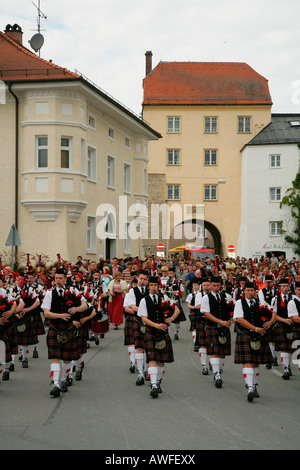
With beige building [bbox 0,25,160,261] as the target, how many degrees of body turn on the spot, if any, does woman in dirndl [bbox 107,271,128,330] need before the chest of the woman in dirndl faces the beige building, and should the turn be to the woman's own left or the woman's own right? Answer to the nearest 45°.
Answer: approximately 180°

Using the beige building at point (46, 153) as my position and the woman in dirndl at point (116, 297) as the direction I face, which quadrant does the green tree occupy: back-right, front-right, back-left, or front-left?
back-left

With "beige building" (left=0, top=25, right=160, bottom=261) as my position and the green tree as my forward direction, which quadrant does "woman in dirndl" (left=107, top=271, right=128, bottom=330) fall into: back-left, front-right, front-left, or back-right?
back-right

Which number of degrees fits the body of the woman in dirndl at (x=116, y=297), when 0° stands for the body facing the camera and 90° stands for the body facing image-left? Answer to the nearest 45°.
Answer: approximately 0°

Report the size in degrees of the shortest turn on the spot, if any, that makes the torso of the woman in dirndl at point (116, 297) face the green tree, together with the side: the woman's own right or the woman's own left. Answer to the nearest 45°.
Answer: approximately 135° to the woman's own left
